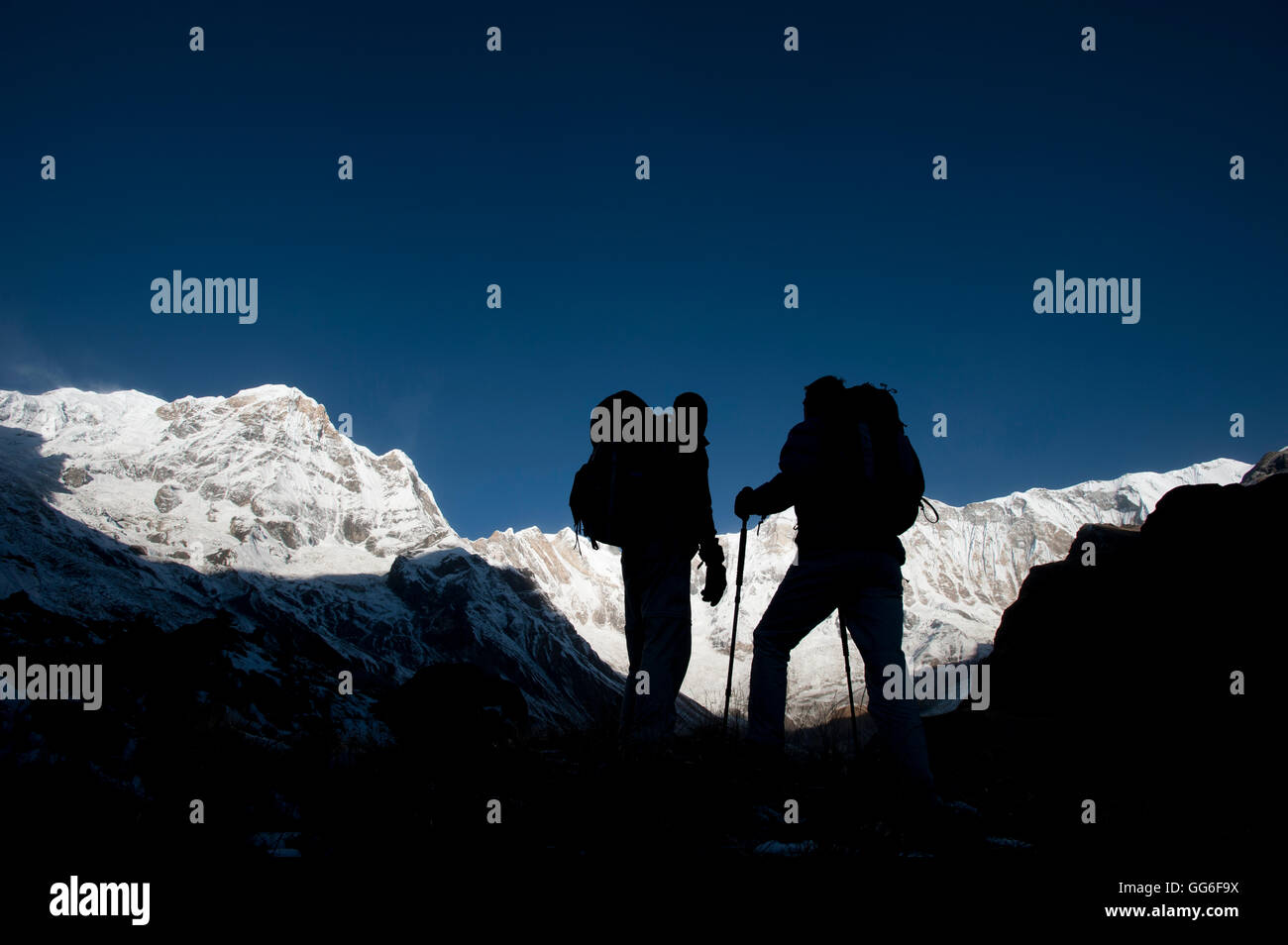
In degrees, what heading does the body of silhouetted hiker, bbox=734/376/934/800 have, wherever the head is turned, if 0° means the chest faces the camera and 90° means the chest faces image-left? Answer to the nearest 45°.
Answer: approximately 135°

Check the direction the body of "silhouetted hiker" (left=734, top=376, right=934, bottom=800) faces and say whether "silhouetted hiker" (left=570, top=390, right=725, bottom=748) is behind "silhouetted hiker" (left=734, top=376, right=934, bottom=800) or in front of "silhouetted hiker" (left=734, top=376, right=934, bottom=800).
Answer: in front

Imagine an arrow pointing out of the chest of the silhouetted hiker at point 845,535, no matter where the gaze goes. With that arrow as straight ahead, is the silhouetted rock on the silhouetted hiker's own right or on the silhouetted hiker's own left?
on the silhouetted hiker's own right

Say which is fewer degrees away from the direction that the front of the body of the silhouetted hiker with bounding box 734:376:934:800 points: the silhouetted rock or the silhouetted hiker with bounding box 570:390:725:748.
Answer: the silhouetted hiker
